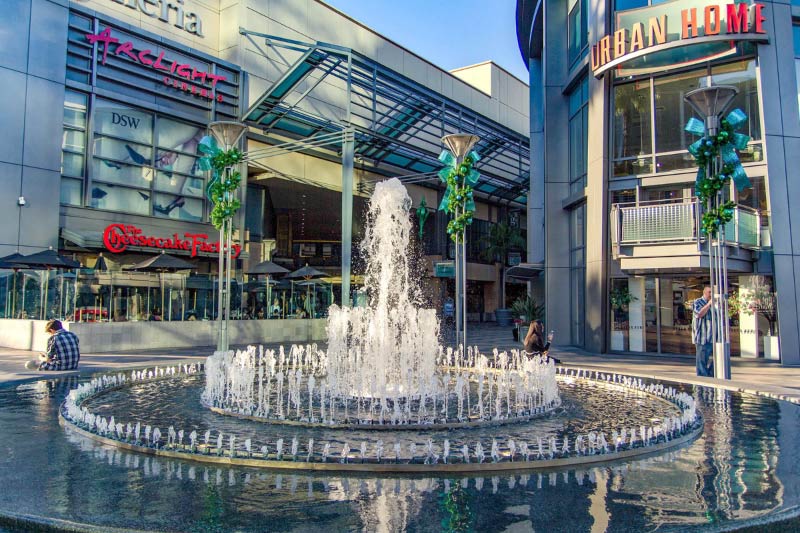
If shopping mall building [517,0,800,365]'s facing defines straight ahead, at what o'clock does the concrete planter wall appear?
The concrete planter wall is roughly at 1 o'clock from the shopping mall building.

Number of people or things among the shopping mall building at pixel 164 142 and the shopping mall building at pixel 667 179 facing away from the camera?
0

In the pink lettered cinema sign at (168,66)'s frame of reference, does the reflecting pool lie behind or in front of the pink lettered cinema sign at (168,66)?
in front

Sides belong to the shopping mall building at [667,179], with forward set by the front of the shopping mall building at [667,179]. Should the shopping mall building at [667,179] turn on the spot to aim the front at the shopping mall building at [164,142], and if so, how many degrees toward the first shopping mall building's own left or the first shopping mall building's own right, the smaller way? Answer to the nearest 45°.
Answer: approximately 45° to the first shopping mall building's own right

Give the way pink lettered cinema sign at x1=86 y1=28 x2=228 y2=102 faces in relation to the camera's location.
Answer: facing the viewer and to the right of the viewer

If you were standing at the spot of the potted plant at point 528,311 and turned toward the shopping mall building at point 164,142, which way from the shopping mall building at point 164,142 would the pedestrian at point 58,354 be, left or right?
left

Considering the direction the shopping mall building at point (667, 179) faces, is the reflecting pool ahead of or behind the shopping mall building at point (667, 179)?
ahead

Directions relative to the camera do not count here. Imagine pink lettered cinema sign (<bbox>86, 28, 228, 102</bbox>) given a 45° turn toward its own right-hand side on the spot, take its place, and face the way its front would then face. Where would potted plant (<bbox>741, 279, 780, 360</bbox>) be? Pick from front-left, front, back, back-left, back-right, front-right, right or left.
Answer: front-left

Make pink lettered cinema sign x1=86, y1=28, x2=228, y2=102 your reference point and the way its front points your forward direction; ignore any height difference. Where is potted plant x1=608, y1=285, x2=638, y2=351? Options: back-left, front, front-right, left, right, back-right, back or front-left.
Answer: front

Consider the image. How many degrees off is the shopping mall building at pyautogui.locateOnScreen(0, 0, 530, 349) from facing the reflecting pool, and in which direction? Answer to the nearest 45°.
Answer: approximately 45° to its right

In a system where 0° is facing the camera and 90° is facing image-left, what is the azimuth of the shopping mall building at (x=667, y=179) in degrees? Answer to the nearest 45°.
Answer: approximately 45°

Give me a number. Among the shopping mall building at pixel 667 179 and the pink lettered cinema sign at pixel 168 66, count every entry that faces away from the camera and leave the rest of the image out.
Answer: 0

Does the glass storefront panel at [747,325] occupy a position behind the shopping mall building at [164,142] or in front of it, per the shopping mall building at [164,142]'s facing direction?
in front

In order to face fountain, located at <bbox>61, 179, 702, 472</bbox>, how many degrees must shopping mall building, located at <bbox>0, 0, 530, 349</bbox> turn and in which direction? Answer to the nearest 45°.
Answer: approximately 45° to its right

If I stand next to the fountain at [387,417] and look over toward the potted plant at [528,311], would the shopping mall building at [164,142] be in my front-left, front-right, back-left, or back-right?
front-left

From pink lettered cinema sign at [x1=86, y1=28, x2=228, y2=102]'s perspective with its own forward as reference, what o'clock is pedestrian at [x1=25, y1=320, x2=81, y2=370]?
The pedestrian is roughly at 2 o'clock from the pink lettered cinema sign.

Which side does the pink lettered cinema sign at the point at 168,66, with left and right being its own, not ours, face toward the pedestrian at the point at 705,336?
front
